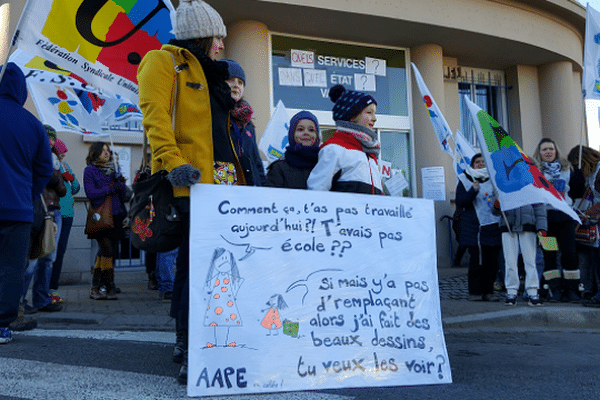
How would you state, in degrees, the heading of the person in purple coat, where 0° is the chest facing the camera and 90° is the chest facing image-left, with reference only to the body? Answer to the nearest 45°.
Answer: approximately 315°

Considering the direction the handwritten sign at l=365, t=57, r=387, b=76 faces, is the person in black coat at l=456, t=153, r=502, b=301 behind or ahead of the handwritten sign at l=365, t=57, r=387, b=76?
ahead

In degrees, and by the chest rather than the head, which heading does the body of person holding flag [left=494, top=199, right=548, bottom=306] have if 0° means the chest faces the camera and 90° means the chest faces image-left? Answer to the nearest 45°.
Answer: approximately 0°

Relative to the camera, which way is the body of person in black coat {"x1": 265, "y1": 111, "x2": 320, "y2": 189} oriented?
toward the camera

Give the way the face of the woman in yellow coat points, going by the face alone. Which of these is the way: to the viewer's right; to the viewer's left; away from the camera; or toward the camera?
to the viewer's right

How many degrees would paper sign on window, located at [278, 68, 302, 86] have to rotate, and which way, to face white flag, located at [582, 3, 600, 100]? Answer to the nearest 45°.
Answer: approximately 45° to its left

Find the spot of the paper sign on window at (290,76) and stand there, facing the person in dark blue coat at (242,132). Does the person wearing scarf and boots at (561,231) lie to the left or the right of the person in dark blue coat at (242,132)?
left

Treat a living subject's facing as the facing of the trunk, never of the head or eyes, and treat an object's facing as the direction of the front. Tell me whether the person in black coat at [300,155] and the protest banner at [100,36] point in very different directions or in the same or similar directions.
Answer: same or similar directions

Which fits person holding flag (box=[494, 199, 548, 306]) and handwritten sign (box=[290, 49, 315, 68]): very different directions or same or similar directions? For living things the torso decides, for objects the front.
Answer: same or similar directions

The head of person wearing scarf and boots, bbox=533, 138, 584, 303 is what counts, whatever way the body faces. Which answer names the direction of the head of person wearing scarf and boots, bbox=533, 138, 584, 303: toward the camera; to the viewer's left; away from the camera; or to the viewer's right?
toward the camera

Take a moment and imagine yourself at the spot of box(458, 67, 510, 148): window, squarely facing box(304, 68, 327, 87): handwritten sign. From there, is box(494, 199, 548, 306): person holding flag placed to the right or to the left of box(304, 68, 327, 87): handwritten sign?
left

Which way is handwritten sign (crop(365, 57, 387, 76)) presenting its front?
toward the camera

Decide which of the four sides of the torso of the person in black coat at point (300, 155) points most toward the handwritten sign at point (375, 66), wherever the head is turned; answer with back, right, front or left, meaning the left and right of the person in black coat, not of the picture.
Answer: back

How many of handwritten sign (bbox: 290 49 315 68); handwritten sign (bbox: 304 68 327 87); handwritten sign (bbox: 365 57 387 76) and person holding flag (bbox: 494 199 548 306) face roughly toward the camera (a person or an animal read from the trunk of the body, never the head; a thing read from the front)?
4

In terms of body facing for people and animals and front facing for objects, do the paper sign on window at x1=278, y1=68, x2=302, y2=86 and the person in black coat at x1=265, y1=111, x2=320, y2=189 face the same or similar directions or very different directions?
same or similar directions

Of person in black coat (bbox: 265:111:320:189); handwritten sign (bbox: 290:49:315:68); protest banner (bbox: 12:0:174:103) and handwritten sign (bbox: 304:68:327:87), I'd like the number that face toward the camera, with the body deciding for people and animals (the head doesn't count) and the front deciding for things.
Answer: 4

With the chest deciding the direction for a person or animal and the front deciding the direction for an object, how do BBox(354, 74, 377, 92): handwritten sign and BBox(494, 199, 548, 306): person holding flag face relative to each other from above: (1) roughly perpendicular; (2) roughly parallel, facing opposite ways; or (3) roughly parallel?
roughly parallel

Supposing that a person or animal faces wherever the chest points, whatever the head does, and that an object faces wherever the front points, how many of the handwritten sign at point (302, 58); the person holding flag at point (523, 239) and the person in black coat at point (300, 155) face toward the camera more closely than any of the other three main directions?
3

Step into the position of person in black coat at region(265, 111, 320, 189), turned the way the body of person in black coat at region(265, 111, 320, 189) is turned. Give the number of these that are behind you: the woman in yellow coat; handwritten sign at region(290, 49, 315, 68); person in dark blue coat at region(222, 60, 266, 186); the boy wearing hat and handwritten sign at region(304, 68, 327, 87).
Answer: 2

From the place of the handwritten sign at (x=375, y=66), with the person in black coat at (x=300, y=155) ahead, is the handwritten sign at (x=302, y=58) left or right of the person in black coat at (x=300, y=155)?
right

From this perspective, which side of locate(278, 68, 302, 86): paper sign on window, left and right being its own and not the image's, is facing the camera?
front

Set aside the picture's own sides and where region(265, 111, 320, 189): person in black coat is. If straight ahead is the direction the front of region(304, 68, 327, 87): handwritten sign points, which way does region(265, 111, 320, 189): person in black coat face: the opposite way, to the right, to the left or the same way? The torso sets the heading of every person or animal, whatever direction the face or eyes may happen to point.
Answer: the same way

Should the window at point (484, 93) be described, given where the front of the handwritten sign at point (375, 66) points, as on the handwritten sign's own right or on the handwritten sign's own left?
on the handwritten sign's own left
